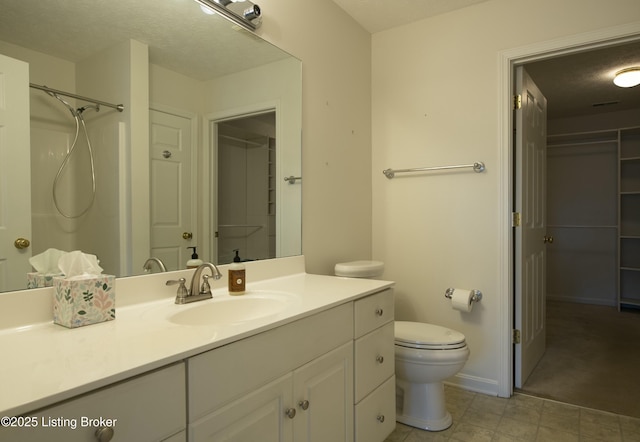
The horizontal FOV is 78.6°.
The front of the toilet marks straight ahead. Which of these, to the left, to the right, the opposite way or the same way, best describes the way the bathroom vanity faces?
the same way

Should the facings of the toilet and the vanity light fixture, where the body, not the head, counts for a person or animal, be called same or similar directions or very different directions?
same or similar directions

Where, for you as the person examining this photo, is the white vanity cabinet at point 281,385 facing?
facing the viewer and to the right of the viewer

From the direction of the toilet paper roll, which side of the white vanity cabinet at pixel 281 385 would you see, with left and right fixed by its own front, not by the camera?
left

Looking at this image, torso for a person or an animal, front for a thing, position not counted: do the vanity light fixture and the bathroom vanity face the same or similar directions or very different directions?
same or similar directions

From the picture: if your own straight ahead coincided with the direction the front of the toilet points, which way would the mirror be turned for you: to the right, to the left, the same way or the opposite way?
the same way

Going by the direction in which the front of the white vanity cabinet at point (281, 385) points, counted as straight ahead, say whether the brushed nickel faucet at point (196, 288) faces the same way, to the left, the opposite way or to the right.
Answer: the same way

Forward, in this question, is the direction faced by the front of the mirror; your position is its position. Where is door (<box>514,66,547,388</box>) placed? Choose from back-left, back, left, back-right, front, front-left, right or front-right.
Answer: front-left

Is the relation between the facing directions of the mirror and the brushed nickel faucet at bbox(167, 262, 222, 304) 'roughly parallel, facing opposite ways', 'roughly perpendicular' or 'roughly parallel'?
roughly parallel

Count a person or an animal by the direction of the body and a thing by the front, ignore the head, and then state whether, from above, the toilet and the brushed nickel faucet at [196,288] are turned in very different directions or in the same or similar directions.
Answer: same or similar directions

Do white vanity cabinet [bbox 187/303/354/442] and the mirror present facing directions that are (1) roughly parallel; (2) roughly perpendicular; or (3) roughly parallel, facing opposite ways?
roughly parallel

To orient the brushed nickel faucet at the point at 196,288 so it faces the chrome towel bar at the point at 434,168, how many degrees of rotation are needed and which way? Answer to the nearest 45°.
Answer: approximately 90° to its left

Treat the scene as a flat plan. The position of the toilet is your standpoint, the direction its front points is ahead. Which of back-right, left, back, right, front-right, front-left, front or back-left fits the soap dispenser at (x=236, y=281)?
back-right

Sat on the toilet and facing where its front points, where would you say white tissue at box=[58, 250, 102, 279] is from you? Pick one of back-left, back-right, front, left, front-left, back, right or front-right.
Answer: back-right

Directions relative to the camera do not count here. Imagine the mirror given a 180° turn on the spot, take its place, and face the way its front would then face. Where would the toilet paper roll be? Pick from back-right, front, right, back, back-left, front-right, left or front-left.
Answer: back-right
